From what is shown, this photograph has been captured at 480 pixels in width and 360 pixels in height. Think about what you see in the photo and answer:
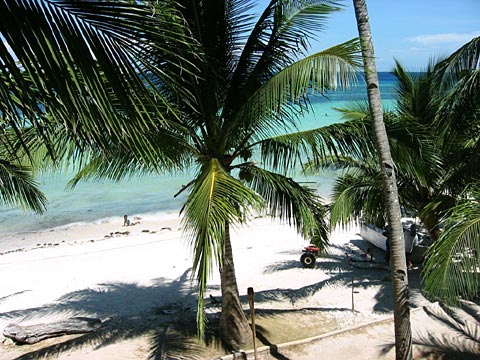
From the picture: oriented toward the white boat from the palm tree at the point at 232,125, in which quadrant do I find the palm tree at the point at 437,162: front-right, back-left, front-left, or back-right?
front-right

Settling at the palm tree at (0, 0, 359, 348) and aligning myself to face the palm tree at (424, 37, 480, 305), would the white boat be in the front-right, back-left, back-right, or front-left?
front-left

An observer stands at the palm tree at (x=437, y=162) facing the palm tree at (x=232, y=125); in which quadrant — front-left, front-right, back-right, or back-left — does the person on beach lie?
front-right
